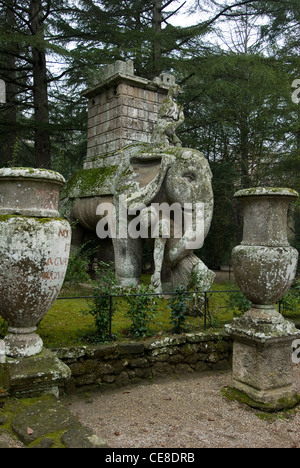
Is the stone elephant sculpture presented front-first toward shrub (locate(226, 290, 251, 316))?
yes

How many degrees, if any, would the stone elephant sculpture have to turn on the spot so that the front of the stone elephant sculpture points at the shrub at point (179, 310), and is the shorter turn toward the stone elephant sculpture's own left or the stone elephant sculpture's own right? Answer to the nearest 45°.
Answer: approximately 45° to the stone elephant sculpture's own right

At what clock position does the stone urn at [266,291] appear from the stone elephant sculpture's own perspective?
The stone urn is roughly at 1 o'clock from the stone elephant sculpture.

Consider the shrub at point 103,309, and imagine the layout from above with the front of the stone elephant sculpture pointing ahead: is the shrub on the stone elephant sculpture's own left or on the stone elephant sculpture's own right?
on the stone elephant sculpture's own right

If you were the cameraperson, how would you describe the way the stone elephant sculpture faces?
facing the viewer and to the right of the viewer

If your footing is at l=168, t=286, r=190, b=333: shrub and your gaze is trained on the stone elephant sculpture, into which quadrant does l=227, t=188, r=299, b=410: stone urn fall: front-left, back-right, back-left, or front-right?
back-right

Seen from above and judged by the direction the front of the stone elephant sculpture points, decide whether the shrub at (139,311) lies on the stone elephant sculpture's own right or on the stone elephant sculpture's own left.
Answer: on the stone elephant sculpture's own right
